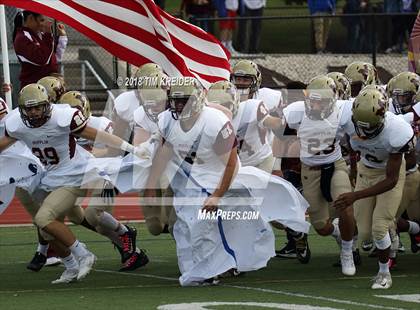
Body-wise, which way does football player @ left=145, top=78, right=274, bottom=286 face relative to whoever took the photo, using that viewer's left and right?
facing the viewer and to the left of the viewer

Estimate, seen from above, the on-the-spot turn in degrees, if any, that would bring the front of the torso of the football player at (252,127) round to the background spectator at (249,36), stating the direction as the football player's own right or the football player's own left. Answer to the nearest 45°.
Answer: approximately 135° to the football player's own right

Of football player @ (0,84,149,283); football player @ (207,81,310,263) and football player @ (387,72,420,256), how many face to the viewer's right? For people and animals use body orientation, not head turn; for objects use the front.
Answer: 0

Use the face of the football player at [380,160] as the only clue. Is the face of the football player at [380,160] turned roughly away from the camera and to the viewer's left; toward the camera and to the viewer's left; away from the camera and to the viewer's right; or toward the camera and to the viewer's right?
toward the camera and to the viewer's left

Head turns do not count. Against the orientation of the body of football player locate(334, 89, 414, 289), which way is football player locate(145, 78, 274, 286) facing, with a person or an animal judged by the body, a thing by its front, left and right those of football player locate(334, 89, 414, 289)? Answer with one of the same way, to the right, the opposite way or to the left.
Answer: the same way

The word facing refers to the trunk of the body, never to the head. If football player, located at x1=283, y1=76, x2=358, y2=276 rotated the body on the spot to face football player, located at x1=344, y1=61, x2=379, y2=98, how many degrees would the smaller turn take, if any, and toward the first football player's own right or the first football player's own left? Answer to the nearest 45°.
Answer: approximately 180°

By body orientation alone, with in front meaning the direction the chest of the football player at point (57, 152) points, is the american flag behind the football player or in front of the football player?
behind

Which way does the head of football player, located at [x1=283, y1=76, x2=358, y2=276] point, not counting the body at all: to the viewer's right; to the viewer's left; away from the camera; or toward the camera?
toward the camera

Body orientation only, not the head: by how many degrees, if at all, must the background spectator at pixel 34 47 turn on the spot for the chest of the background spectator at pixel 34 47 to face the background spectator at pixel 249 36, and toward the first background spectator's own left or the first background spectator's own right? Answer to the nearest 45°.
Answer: approximately 45° to the first background spectator's own left

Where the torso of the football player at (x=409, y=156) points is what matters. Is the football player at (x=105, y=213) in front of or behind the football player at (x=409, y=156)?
in front

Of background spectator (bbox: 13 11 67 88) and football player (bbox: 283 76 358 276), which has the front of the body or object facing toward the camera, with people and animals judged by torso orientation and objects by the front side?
the football player

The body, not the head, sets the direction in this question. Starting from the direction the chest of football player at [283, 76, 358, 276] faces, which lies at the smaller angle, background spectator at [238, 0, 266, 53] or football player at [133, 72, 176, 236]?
the football player

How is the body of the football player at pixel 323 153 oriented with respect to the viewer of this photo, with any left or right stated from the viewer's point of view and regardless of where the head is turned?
facing the viewer
